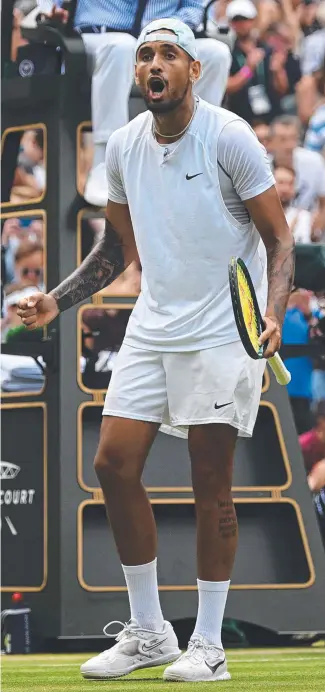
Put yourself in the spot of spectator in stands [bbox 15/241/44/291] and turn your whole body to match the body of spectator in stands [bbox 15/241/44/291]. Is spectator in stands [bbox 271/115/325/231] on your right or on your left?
on your left

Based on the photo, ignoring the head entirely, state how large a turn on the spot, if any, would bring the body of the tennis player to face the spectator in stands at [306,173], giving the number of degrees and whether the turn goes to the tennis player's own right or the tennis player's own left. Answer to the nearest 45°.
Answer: approximately 135° to the tennis player's own right

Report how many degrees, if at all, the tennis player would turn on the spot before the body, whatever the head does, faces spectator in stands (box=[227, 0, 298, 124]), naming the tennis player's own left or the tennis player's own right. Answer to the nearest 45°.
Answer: approximately 135° to the tennis player's own right

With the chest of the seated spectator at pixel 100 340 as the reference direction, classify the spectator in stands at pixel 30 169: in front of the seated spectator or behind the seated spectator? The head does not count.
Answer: behind
